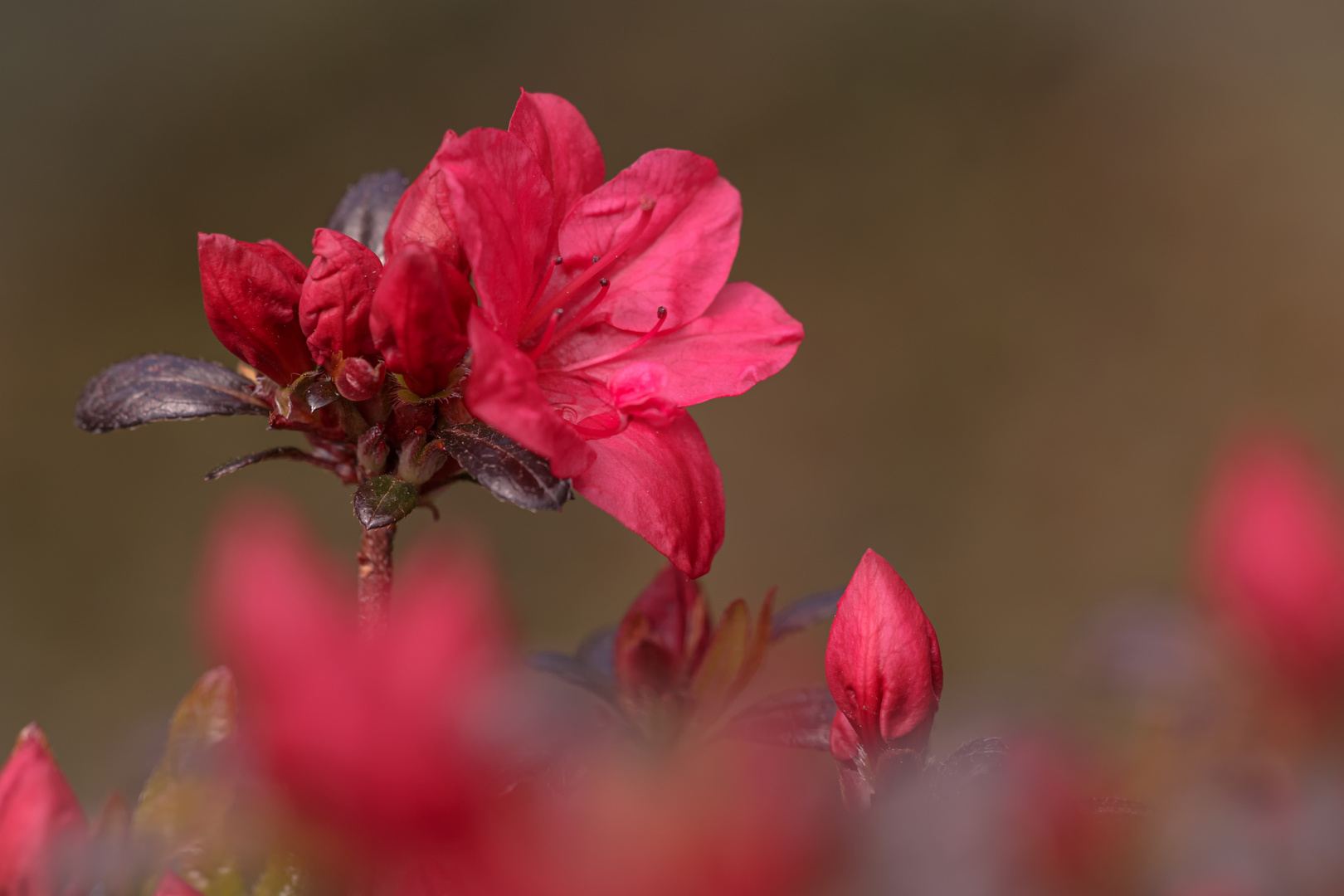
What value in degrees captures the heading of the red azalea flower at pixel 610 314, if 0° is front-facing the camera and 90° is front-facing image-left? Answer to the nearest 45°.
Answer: approximately 315°
